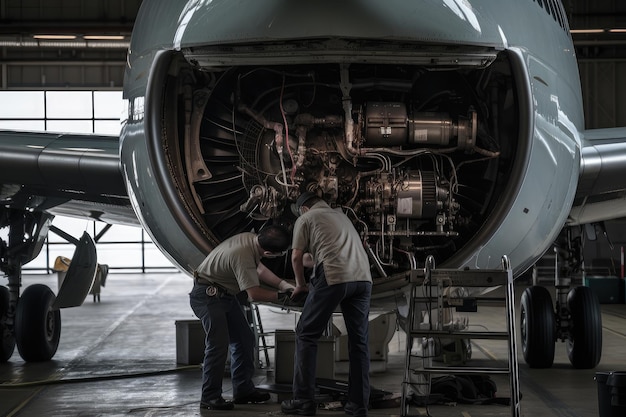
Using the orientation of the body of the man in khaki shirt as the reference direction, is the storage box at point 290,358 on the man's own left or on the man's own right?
on the man's own left

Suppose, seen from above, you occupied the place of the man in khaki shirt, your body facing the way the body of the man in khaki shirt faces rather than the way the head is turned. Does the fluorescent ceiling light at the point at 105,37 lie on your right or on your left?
on your left

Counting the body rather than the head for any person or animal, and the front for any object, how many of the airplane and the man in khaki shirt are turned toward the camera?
1

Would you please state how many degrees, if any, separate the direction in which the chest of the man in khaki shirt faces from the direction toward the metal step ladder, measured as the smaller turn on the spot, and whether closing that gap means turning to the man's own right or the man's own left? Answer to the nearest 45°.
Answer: approximately 45° to the man's own right

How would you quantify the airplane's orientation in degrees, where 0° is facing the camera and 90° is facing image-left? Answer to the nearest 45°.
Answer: approximately 0°

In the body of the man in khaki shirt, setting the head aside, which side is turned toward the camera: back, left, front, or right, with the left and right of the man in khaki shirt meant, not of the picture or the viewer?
right

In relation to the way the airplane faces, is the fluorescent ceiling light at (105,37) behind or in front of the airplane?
behind
